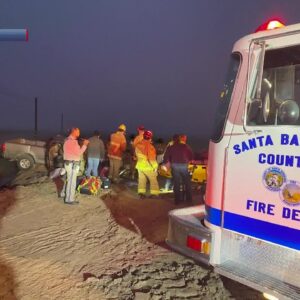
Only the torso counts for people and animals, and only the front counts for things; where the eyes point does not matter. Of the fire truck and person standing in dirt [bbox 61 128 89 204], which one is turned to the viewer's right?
the person standing in dirt

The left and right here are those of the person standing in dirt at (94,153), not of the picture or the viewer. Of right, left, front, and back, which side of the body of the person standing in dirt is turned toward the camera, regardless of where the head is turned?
back

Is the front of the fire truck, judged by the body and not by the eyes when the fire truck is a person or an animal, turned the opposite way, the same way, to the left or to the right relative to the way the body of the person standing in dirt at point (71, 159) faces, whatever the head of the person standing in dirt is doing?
to the left

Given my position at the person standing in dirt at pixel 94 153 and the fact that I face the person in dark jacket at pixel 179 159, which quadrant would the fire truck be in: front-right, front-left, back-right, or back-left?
front-right

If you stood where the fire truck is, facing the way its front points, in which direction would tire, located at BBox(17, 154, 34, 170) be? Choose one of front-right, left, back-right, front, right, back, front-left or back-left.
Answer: front

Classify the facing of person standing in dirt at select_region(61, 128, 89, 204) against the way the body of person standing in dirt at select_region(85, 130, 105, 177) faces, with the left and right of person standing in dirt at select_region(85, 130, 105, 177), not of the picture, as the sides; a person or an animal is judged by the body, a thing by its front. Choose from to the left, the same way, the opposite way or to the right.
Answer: to the right

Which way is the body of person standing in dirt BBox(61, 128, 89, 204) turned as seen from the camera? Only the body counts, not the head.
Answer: to the viewer's right

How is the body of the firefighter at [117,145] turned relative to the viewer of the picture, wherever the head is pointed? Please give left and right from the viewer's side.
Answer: facing away from the viewer and to the right of the viewer

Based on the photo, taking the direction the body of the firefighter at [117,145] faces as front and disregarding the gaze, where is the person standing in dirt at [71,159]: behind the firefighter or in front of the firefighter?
behind

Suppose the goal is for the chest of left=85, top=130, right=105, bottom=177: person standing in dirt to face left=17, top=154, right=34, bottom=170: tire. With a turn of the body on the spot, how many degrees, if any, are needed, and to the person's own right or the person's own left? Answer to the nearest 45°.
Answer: approximately 45° to the person's own left

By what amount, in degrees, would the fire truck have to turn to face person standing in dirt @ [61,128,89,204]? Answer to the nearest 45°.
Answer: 0° — it already faces them

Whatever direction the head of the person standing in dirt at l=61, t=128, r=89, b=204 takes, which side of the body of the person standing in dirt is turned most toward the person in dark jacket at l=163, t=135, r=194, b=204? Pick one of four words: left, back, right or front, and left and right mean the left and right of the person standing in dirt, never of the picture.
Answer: front

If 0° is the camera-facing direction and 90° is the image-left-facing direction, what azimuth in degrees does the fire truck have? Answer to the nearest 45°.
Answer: approximately 135°

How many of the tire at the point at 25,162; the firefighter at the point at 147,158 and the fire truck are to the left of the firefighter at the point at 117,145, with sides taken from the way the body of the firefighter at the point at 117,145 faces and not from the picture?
1

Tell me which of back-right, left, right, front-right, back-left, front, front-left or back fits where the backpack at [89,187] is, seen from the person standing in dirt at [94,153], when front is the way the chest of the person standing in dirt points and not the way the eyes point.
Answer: back
